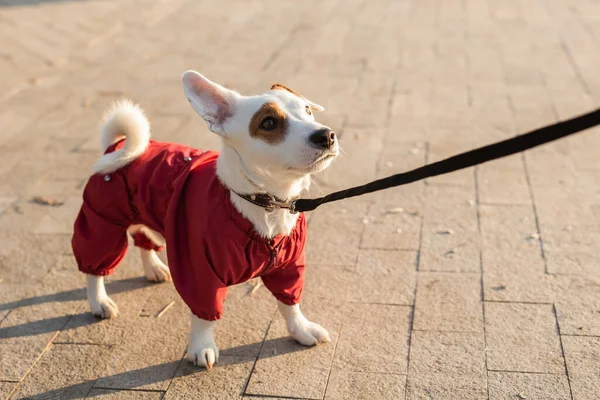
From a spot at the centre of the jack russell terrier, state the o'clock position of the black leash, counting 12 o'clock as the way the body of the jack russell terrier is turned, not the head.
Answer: The black leash is roughly at 12 o'clock from the jack russell terrier.

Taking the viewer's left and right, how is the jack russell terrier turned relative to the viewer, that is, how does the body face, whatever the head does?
facing the viewer and to the right of the viewer
